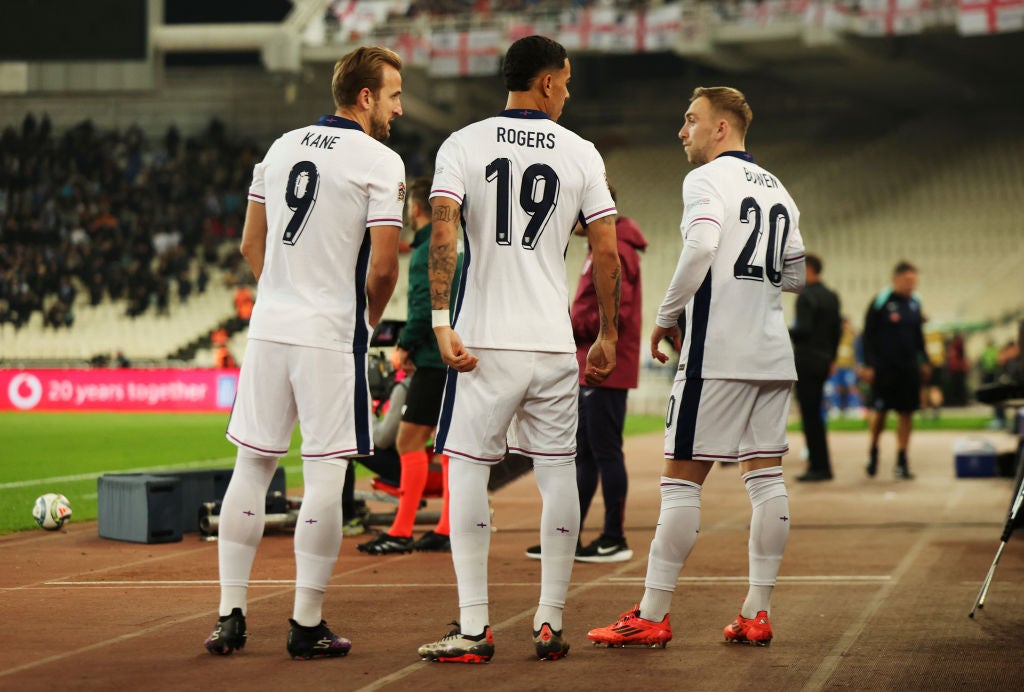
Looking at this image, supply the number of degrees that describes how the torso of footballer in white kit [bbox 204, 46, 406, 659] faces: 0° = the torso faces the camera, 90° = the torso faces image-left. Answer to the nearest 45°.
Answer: approximately 225°

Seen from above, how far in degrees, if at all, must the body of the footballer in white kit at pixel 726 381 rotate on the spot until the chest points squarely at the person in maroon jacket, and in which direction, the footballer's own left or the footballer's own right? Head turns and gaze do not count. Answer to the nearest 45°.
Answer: approximately 45° to the footballer's own right

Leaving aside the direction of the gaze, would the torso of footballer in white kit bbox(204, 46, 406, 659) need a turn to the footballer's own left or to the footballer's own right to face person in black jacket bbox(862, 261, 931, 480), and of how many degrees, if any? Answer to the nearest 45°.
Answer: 0° — they already face them

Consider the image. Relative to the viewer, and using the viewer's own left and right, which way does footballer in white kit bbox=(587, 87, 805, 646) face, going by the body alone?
facing away from the viewer and to the left of the viewer

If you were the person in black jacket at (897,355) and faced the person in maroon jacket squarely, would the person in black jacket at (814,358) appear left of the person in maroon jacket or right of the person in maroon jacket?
right

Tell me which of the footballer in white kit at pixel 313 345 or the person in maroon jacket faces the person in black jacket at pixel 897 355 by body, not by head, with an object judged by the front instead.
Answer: the footballer in white kit

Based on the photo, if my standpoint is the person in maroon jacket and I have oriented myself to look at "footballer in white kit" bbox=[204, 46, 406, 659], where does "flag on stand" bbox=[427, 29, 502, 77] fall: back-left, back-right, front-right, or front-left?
back-right
